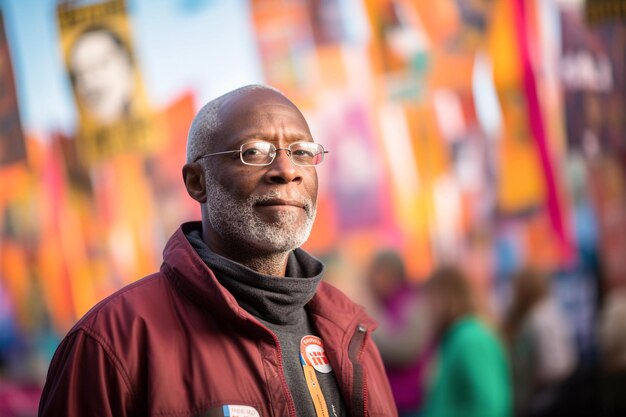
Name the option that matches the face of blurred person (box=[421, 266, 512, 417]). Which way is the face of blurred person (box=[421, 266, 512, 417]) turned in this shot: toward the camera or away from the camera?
away from the camera

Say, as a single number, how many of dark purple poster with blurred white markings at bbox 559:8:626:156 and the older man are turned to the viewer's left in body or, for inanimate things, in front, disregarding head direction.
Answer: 0

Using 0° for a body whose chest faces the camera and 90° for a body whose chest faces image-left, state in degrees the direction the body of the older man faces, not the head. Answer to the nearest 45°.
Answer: approximately 315°

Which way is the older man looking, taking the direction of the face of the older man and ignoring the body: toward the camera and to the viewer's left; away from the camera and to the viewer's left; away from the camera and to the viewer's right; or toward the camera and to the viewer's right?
toward the camera and to the viewer's right

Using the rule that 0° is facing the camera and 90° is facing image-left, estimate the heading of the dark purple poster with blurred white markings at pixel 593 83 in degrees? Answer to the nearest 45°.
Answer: approximately 0°
